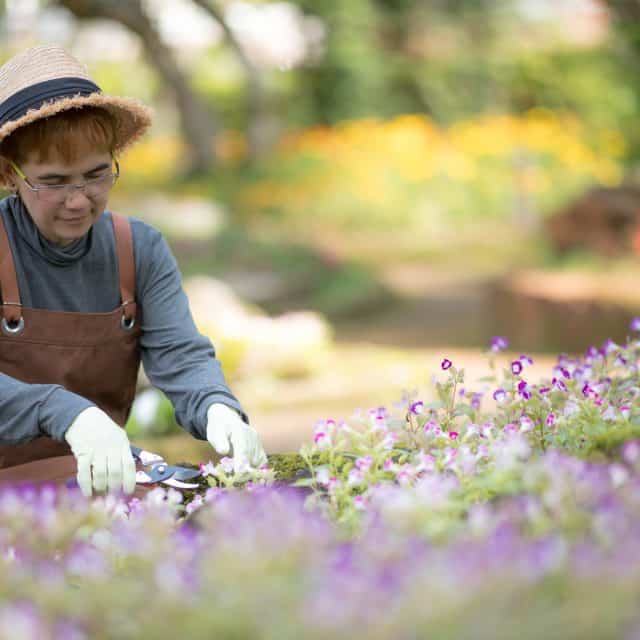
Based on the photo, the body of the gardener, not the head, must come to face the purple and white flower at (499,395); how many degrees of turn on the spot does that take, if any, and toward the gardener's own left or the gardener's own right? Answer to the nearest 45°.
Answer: approximately 45° to the gardener's own left

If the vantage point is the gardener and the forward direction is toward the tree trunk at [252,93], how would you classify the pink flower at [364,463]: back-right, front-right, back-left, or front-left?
back-right

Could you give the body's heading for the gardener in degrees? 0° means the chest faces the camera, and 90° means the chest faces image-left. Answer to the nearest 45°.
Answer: approximately 315°

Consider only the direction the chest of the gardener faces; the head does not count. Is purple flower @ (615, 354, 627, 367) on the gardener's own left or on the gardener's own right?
on the gardener's own left

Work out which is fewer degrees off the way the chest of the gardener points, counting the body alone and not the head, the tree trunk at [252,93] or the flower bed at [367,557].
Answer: the flower bed

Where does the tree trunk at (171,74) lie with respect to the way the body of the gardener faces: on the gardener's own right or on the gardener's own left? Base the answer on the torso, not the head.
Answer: on the gardener's own left

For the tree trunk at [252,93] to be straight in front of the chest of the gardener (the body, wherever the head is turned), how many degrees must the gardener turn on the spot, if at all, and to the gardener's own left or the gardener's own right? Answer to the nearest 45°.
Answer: approximately 135° to the gardener's own left
